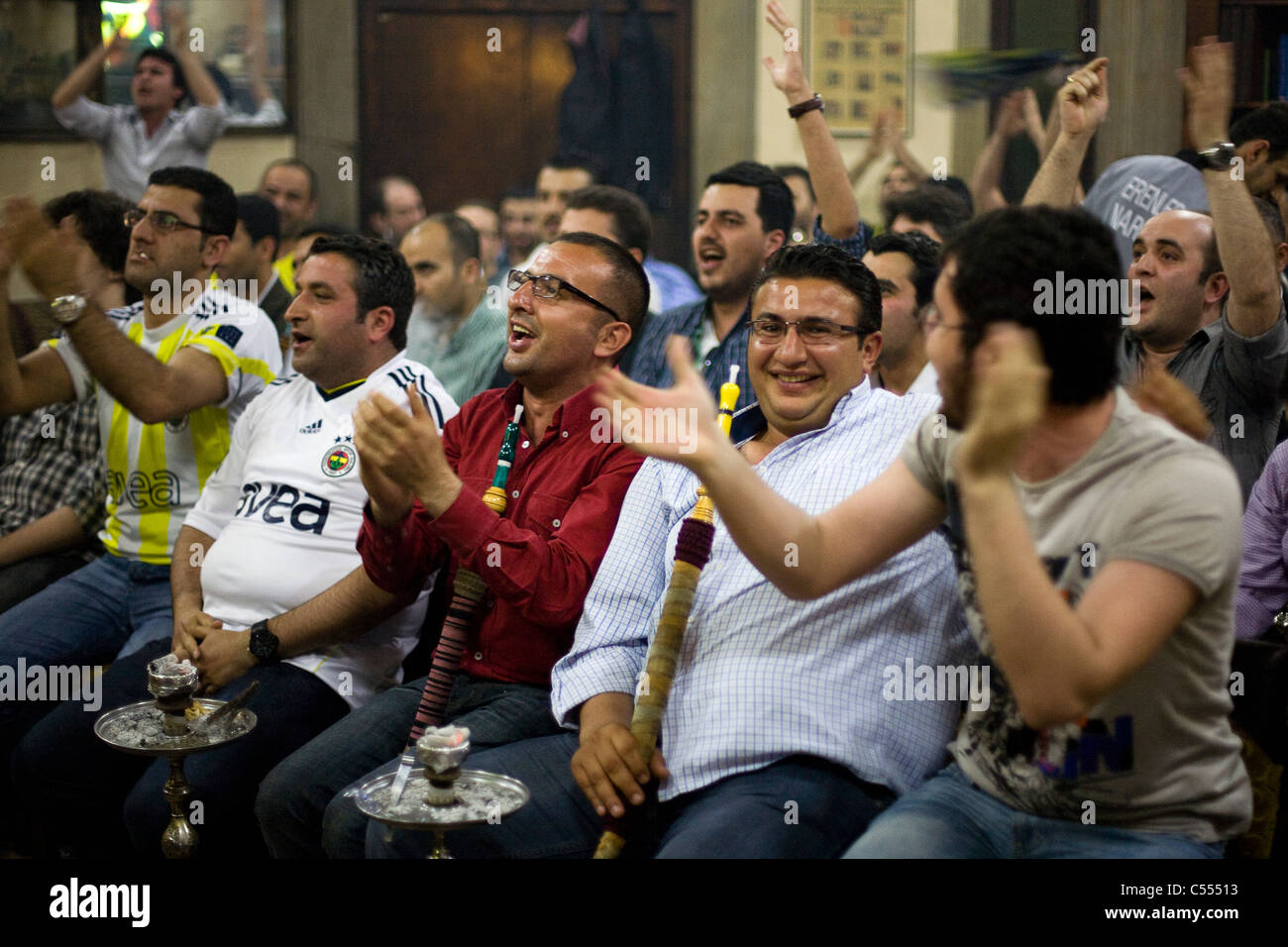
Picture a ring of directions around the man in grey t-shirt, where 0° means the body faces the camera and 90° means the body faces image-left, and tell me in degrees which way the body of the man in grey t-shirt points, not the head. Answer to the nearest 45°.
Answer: approximately 45°

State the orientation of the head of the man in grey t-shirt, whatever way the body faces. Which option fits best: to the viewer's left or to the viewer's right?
to the viewer's left

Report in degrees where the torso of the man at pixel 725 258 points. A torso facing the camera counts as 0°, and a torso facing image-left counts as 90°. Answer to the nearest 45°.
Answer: approximately 45°

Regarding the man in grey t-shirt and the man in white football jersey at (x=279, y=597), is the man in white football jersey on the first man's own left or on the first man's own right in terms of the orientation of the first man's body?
on the first man's own right

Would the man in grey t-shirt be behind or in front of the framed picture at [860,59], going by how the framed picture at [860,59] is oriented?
in front

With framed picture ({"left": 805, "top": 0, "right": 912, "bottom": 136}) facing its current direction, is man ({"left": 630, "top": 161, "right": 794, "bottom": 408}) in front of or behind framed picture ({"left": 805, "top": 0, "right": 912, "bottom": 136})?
in front

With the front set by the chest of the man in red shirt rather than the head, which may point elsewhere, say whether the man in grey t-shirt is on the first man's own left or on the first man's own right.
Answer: on the first man's own left

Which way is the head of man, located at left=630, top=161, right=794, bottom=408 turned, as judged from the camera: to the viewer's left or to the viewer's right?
to the viewer's left

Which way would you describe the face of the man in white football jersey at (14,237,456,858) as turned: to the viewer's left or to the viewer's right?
to the viewer's left

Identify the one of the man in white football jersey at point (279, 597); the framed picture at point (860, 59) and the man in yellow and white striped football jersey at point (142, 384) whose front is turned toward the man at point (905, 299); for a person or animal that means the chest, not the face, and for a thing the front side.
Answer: the framed picture

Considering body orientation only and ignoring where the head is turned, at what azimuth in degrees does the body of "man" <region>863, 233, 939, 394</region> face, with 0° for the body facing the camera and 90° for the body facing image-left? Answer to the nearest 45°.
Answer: approximately 45°
